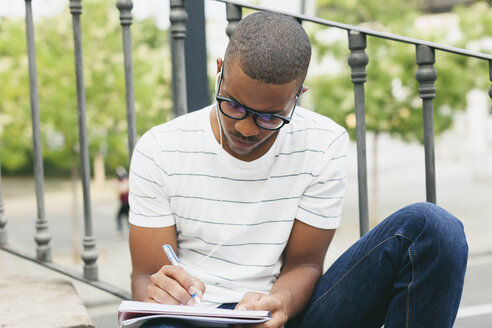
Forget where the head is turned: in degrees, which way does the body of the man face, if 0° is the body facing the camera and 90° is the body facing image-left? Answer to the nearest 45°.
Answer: approximately 0°
